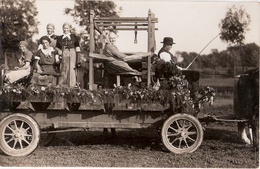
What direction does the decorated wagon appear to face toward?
to the viewer's right

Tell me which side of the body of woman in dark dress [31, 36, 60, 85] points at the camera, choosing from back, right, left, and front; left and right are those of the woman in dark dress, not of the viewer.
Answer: front
